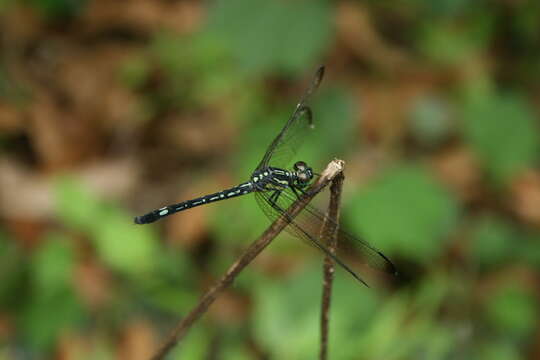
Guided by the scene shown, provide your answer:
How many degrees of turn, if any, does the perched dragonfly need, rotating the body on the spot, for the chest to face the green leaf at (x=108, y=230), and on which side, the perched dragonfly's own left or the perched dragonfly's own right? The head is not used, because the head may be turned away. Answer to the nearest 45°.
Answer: approximately 135° to the perched dragonfly's own left

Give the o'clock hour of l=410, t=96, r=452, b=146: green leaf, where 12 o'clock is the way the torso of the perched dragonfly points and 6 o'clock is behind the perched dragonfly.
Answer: The green leaf is roughly at 10 o'clock from the perched dragonfly.

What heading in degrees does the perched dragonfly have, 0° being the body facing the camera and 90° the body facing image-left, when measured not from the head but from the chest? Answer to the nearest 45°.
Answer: approximately 270°
